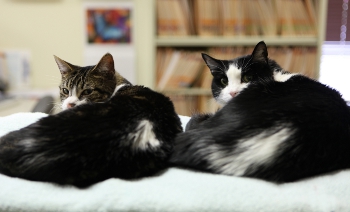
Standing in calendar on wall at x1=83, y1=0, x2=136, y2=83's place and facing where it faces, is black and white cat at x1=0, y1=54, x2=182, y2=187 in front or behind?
in front

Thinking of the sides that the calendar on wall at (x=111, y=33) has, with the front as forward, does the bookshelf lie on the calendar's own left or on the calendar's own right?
on the calendar's own left

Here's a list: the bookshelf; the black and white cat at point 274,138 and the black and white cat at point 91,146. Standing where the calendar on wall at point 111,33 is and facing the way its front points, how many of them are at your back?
0

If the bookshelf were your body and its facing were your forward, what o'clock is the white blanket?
The white blanket is roughly at 12 o'clock from the bookshelf.

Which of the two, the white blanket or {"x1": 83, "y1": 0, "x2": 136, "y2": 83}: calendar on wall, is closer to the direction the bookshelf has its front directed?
the white blanket

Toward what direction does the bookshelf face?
toward the camera

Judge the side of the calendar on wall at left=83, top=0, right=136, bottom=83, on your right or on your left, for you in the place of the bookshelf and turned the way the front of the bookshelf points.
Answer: on your right

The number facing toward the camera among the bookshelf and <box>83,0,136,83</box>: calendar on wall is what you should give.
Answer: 2

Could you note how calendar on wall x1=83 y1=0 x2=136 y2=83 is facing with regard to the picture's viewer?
facing the viewer

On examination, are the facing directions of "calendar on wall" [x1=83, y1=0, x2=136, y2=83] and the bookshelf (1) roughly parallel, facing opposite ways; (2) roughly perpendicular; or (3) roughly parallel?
roughly parallel

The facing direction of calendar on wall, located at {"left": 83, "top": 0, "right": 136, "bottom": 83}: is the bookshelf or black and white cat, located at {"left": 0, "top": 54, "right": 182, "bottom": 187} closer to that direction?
the black and white cat

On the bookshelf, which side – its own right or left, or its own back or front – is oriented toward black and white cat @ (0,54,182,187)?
front

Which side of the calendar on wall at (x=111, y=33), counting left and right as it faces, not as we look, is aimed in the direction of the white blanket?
front

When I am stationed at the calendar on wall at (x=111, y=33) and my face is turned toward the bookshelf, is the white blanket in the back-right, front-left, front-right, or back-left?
front-right

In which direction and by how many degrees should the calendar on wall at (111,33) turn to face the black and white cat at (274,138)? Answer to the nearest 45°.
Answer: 0° — it already faces it
